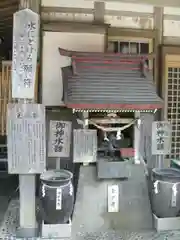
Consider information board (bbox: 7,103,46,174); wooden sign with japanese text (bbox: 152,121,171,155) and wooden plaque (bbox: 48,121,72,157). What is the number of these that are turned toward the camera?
3

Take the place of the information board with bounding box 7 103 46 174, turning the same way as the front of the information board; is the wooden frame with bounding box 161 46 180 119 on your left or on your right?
on your left

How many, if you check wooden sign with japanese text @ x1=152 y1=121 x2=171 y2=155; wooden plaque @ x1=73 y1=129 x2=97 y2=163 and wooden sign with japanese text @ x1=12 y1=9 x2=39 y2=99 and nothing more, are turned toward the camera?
3

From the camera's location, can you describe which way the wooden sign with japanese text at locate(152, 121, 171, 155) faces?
facing the viewer

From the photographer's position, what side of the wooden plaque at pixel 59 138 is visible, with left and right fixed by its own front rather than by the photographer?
front

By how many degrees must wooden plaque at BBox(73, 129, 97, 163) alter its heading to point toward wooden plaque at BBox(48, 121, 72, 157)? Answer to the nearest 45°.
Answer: approximately 135° to its right

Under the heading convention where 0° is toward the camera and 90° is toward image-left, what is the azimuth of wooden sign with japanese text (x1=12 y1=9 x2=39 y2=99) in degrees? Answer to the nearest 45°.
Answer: approximately 0°

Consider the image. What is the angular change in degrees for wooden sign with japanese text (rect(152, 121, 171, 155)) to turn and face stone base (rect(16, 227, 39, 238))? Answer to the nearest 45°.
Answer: approximately 45° to its right

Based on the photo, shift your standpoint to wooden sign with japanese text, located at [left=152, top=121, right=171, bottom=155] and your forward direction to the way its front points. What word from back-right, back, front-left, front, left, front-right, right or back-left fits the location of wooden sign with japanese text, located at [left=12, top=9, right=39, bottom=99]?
front-right
